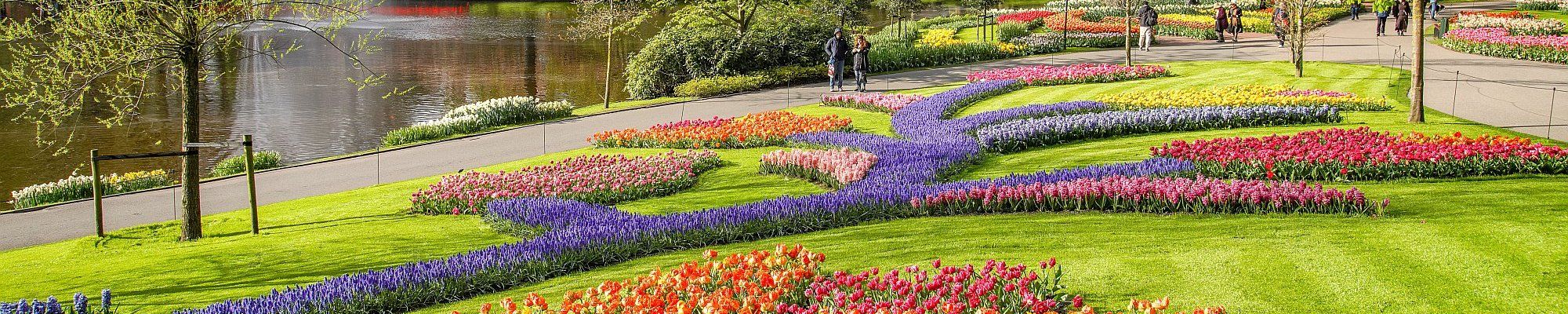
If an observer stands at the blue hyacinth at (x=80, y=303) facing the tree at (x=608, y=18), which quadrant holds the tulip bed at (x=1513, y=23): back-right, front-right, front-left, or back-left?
front-right

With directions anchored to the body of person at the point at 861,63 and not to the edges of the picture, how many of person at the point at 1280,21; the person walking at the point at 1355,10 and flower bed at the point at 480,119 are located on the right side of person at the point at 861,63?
1

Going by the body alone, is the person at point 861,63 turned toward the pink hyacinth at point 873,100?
yes

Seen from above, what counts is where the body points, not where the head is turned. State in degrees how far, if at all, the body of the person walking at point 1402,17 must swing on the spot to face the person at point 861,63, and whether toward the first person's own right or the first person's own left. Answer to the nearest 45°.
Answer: approximately 45° to the first person's own right

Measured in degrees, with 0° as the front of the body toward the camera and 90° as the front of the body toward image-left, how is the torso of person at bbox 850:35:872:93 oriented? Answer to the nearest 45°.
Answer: approximately 0°

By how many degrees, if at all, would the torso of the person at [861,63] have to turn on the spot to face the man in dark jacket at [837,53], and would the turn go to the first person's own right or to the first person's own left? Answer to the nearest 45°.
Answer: approximately 135° to the first person's own right

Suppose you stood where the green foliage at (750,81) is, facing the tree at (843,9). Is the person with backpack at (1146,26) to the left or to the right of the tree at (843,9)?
right

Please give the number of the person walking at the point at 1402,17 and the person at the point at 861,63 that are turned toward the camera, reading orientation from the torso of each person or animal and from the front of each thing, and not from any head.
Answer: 2

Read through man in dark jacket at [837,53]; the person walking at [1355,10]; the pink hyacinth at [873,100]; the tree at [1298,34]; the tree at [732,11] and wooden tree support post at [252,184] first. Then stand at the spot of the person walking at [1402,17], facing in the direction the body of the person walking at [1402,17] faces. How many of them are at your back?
1

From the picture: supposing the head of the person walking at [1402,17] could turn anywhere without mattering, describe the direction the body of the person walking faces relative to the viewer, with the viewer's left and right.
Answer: facing the viewer

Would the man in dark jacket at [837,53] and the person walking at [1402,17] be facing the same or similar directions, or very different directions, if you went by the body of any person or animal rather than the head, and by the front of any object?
same or similar directions

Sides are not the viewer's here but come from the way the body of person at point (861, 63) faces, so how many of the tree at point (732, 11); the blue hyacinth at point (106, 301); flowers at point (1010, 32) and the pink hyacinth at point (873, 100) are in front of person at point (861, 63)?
2

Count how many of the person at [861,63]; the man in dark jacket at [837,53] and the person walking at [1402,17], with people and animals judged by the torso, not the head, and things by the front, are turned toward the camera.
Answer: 3

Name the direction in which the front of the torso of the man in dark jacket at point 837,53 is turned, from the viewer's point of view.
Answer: toward the camera

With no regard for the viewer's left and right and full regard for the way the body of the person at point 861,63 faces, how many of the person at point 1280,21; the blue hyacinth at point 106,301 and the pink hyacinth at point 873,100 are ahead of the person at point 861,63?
2
